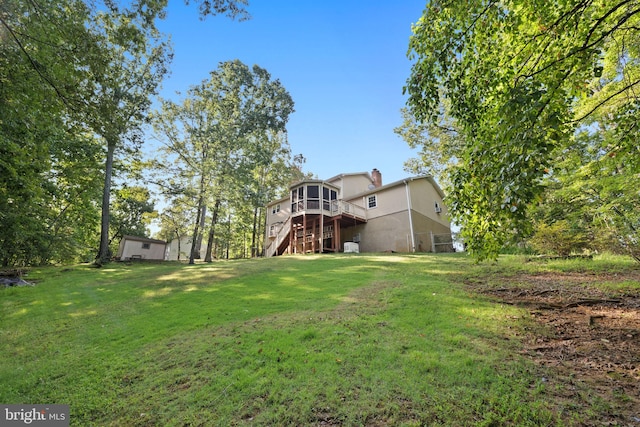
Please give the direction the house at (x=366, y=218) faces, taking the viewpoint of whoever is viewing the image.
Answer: facing away from the viewer and to the right of the viewer

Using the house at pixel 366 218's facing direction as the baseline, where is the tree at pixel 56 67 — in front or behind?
behind

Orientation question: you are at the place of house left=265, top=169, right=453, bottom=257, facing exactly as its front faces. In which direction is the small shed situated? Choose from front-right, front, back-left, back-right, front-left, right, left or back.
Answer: back-left

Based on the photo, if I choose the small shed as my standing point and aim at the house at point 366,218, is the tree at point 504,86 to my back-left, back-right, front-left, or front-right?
front-right

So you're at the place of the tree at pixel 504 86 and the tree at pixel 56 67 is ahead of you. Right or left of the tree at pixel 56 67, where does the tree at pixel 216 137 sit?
right

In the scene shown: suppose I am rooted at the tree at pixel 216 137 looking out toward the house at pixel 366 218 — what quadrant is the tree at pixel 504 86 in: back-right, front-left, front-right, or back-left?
front-right
